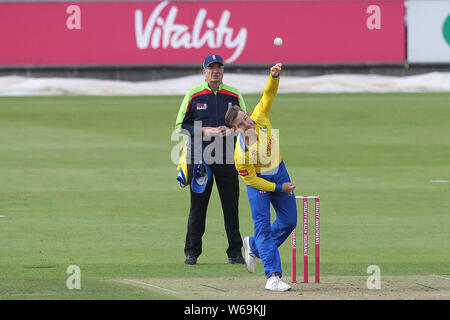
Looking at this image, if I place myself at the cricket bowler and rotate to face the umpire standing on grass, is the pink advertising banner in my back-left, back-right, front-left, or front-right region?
front-right

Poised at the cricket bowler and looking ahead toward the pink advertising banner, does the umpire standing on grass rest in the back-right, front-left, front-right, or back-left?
front-left

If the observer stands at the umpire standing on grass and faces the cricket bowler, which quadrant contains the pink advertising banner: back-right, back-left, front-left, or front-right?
back-left

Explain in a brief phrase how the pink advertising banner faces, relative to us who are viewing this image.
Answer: facing the viewer

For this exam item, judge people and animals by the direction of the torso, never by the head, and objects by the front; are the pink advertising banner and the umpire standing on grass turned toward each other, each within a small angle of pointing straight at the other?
no

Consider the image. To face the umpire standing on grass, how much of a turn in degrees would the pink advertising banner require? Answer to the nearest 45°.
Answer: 0° — it already faces them

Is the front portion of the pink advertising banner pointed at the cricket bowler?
yes

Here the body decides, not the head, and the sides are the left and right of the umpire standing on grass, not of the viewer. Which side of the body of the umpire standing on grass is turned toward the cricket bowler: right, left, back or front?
front

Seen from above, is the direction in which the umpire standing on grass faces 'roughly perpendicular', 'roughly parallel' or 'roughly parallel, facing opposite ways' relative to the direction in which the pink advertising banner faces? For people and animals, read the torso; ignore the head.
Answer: roughly parallel

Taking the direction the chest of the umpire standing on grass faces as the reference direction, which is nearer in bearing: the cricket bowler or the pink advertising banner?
the cricket bowler

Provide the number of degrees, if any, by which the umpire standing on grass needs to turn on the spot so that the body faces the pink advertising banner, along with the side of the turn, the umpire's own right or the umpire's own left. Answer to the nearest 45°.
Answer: approximately 180°

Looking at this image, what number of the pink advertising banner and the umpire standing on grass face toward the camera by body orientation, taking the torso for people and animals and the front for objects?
2
